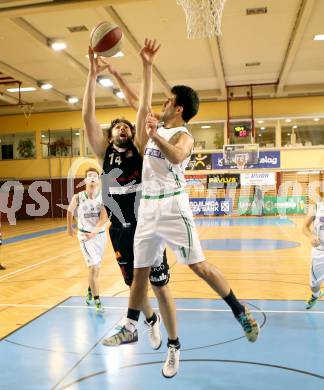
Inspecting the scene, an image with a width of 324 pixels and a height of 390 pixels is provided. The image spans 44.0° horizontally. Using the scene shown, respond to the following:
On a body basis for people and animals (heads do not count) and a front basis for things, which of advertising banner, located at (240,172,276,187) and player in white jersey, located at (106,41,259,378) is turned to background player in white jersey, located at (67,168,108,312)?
the advertising banner

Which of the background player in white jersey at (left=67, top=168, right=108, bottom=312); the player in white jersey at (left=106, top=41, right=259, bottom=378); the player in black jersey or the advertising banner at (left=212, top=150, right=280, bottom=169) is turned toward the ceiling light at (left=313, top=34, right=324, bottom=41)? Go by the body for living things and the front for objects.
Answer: the advertising banner

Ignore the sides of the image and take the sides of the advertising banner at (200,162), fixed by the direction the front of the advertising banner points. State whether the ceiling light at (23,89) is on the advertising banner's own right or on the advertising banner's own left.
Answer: on the advertising banner's own right

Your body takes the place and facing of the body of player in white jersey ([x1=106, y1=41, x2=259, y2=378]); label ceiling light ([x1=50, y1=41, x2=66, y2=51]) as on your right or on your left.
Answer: on your right

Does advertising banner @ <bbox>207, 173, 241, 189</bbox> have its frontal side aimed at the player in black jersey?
yes

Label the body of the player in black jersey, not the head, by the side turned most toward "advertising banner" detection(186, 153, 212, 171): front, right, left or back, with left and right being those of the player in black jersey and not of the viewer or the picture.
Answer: back

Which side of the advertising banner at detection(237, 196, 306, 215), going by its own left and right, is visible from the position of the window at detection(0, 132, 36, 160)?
right

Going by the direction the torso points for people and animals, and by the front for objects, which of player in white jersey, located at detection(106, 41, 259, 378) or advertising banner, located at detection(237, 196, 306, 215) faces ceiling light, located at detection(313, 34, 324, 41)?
the advertising banner
